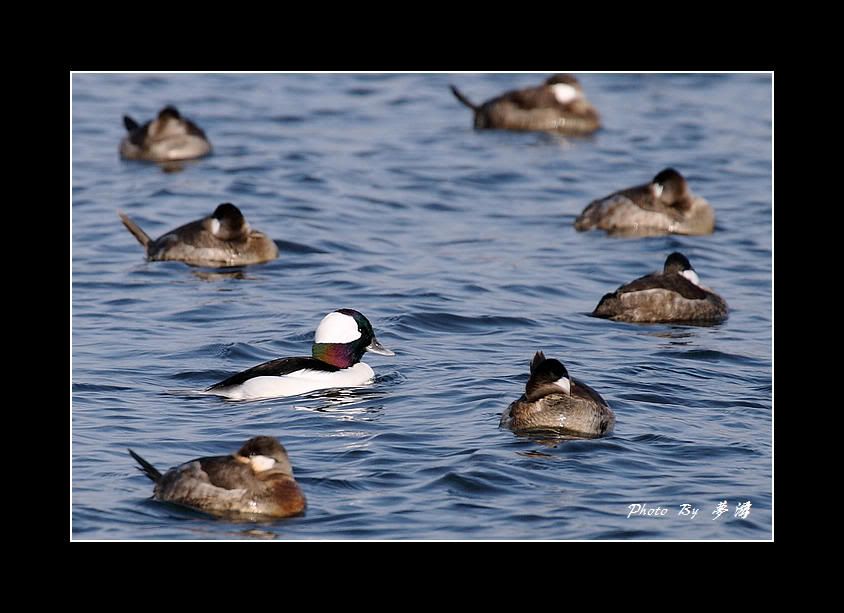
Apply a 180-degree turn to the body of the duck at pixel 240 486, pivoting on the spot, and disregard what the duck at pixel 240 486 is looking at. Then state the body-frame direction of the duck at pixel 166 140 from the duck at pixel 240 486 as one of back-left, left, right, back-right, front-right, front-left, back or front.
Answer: right

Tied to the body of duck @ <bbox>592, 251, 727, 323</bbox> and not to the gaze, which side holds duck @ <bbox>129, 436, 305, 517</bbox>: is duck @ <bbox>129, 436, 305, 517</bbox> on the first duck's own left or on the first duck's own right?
on the first duck's own right

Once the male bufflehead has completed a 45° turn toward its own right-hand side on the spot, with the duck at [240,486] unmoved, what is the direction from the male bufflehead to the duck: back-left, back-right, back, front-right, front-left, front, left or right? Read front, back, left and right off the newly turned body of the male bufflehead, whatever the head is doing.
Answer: front-right

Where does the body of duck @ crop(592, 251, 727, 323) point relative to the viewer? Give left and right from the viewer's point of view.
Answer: facing to the right of the viewer

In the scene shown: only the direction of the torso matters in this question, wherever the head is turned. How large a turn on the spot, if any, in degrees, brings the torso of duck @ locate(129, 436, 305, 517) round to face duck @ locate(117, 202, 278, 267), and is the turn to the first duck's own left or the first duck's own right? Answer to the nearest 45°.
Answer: approximately 90° to the first duck's own left

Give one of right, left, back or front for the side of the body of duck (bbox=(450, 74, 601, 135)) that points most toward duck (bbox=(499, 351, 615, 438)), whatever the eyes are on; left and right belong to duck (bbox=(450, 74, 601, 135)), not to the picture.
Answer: right

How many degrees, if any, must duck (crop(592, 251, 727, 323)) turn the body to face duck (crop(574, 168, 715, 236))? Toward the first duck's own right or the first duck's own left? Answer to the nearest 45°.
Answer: approximately 90° to the first duck's own left

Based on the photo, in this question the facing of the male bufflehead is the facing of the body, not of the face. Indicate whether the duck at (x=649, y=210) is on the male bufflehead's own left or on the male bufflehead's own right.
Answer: on the male bufflehead's own left

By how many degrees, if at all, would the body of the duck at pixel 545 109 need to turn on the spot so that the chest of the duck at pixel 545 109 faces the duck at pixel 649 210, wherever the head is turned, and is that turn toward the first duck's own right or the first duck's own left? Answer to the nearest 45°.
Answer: approximately 90° to the first duck's own right

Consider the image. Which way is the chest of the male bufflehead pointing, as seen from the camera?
to the viewer's right

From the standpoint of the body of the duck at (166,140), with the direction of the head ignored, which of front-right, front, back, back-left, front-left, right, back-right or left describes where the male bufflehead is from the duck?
front-right

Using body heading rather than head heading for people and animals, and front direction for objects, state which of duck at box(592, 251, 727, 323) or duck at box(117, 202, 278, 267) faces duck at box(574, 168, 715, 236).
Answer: duck at box(117, 202, 278, 267)

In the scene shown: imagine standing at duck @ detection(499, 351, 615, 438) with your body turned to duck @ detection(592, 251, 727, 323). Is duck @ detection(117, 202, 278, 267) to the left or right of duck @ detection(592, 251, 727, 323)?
left

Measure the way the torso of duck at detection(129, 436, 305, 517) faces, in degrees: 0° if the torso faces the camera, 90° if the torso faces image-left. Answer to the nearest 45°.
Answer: approximately 270°

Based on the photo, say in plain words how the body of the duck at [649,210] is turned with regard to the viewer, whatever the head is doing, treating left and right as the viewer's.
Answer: facing to the right of the viewer

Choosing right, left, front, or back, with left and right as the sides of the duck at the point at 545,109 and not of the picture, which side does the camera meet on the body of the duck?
right

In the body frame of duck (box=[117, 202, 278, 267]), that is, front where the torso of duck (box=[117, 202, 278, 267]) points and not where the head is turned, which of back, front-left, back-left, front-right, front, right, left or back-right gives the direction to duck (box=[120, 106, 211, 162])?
left

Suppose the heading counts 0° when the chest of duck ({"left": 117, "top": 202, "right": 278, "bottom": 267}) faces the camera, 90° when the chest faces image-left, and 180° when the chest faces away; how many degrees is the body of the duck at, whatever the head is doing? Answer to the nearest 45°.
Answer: approximately 270°
